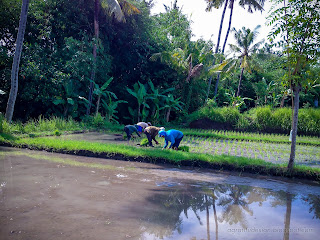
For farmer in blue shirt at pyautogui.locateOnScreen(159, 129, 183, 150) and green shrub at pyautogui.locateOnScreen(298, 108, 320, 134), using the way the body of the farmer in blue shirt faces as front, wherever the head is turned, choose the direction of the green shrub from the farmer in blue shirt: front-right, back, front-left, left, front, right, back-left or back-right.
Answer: back-right

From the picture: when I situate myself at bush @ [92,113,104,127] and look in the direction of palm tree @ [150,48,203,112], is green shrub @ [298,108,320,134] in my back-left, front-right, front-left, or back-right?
front-right

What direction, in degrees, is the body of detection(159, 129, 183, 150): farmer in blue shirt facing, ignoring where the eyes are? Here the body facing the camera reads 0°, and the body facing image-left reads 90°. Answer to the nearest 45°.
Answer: approximately 90°

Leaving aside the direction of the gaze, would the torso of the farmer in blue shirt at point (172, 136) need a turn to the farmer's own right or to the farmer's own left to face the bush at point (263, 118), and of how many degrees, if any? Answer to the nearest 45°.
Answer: approximately 135° to the farmer's own right

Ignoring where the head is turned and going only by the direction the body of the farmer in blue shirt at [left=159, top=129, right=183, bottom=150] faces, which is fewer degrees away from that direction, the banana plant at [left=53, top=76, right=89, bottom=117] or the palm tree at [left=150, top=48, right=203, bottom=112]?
the banana plant

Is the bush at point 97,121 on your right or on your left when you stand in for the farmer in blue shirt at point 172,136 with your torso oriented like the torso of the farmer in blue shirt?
on your right

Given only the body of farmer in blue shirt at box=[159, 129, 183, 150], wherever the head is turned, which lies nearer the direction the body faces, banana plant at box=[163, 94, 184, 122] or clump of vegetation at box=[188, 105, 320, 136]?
the banana plant

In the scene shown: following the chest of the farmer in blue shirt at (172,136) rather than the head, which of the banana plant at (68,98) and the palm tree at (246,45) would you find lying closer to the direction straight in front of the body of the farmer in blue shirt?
the banana plant

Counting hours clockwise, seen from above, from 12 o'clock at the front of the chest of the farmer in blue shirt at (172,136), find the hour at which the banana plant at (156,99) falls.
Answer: The banana plant is roughly at 3 o'clock from the farmer in blue shirt.

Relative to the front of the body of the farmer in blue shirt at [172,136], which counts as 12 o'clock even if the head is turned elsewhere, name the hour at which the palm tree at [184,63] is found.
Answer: The palm tree is roughly at 3 o'clock from the farmer in blue shirt.

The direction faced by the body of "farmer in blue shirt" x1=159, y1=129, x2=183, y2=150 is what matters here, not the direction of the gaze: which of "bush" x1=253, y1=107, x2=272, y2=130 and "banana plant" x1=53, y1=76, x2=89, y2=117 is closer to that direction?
the banana plant
